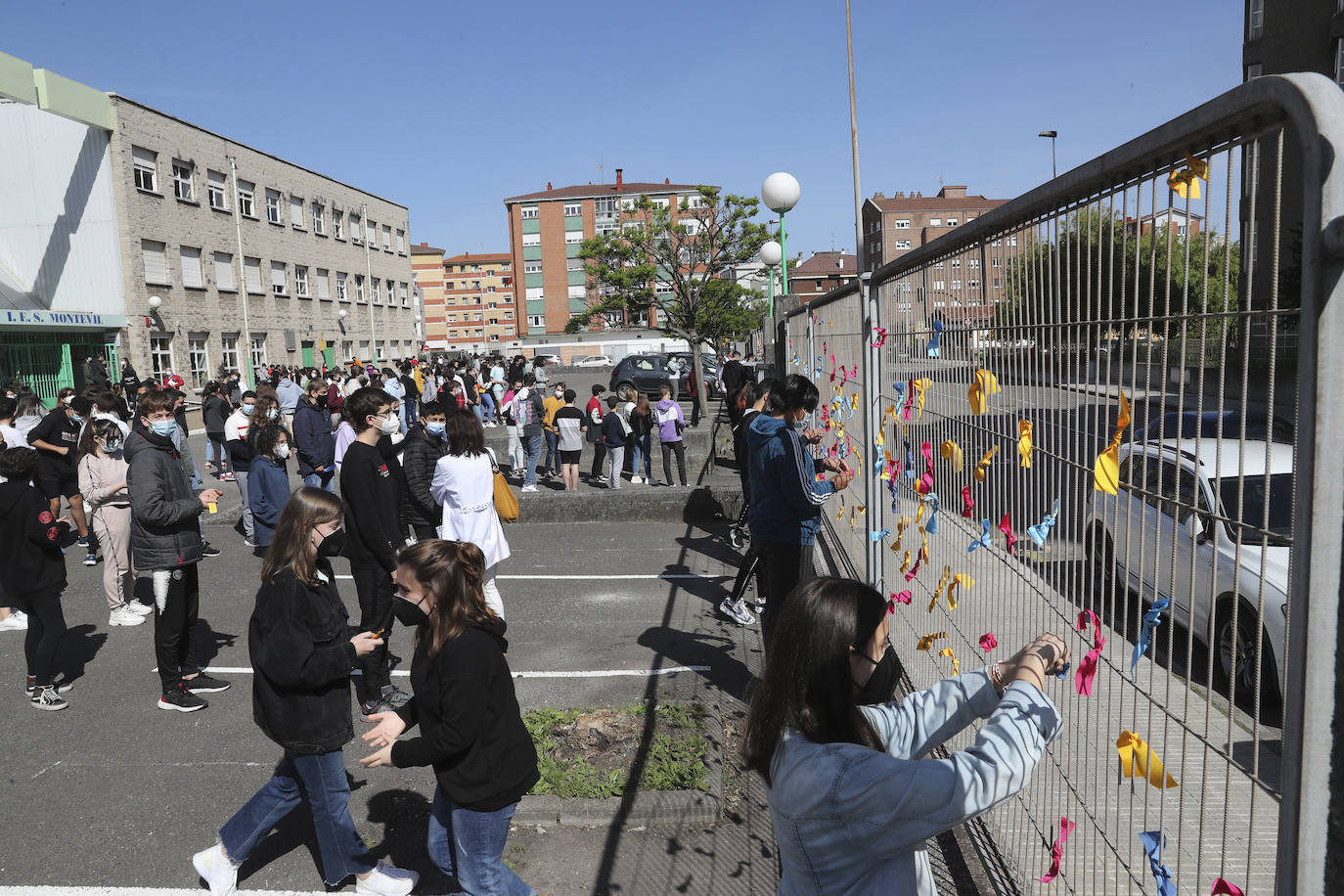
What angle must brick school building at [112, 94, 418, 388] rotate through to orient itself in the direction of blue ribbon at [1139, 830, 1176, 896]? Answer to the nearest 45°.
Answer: approximately 45° to its right

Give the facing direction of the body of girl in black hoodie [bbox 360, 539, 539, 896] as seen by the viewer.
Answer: to the viewer's left

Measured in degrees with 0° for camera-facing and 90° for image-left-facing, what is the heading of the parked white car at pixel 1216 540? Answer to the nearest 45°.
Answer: approximately 315°

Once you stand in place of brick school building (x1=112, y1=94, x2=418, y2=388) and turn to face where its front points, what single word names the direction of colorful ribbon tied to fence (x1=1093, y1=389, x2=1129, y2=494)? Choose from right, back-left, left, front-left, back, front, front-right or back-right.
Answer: front-right

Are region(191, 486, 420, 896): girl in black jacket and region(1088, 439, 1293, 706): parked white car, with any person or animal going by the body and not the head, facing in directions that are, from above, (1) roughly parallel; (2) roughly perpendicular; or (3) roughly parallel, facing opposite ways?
roughly perpendicular
